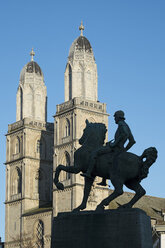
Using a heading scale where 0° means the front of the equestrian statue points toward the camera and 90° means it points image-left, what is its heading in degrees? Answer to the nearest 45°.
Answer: approximately 90°
